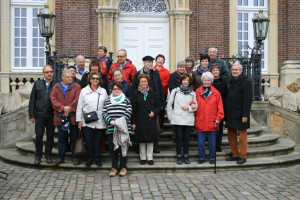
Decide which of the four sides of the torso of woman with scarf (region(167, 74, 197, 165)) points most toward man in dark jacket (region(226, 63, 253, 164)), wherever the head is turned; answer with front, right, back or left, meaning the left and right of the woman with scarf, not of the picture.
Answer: left

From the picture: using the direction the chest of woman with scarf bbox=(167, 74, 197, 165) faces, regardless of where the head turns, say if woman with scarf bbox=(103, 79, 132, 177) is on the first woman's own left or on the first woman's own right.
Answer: on the first woman's own right

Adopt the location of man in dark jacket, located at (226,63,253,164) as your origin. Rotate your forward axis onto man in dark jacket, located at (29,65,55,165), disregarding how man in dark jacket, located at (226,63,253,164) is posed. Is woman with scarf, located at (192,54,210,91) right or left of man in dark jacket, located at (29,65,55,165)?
right

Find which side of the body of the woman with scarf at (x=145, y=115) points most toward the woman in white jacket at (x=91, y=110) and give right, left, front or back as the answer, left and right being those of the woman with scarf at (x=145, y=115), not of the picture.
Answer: right

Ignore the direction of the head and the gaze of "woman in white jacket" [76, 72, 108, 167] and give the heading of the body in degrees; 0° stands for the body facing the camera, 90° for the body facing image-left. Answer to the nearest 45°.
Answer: approximately 0°

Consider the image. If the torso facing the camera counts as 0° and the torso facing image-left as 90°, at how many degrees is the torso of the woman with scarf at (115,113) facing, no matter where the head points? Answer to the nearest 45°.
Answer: approximately 0°

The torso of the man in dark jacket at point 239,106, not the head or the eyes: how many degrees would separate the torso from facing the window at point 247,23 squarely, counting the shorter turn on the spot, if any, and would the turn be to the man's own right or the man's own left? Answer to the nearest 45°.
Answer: approximately 135° to the man's own right

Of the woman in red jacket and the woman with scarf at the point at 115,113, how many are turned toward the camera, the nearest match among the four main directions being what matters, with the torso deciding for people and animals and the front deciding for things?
2
